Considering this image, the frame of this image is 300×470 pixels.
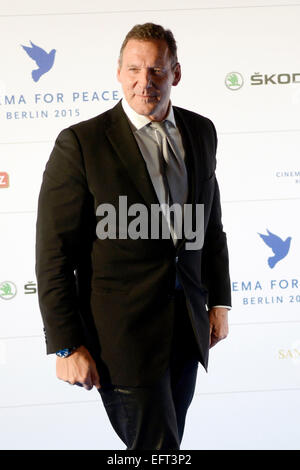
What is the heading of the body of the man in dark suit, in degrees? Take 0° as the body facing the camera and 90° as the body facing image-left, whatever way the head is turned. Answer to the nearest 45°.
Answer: approximately 315°
